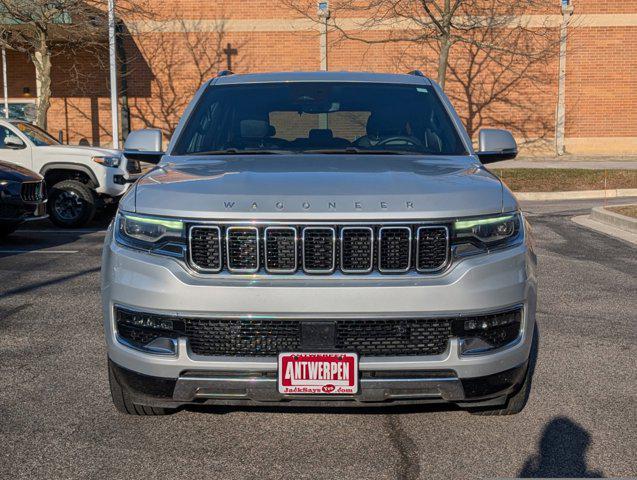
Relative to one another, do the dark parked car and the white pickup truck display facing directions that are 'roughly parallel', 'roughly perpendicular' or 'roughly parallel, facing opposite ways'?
roughly parallel

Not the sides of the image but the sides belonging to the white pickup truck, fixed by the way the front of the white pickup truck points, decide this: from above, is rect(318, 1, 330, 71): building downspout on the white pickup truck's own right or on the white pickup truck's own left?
on the white pickup truck's own left

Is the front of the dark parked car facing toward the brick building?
no

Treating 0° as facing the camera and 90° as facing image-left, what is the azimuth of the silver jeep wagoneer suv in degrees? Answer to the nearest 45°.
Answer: approximately 0°

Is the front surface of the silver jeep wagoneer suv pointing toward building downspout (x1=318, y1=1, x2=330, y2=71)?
no

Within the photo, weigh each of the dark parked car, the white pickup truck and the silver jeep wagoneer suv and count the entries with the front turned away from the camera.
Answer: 0

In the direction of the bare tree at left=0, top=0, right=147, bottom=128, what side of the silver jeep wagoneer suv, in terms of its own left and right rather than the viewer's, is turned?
back

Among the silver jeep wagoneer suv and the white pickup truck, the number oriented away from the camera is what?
0

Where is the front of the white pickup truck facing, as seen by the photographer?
facing the viewer and to the right of the viewer

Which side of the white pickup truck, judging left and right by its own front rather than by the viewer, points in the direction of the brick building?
left

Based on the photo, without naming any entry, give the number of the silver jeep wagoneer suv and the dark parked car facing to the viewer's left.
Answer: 0

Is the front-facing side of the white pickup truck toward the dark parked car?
no

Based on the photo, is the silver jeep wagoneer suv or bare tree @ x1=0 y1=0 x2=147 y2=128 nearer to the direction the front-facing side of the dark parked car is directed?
the silver jeep wagoneer suv

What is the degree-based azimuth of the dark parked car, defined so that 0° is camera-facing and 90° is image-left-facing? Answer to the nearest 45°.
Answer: approximately 315°

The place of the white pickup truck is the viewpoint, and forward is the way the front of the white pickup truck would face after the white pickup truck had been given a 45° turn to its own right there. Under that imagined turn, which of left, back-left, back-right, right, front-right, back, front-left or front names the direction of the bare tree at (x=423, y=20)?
back-left

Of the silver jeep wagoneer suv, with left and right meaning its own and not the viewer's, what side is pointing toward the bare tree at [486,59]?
back
